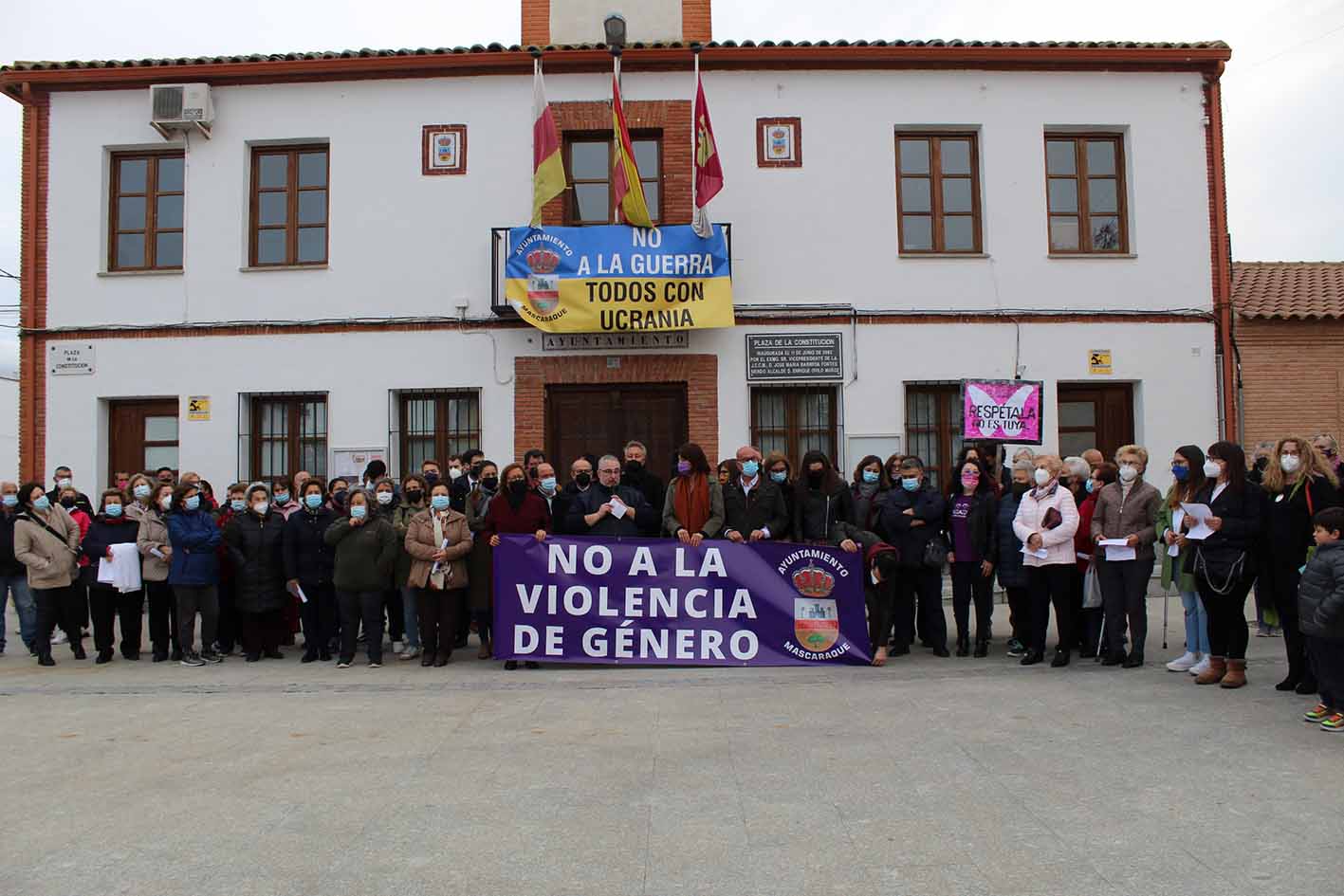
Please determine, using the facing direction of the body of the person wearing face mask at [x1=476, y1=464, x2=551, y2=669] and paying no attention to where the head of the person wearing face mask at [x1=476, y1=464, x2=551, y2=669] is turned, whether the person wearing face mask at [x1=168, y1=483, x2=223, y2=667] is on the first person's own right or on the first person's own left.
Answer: on the first person's own right

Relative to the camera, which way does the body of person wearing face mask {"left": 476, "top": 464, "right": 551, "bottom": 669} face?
toward the camera

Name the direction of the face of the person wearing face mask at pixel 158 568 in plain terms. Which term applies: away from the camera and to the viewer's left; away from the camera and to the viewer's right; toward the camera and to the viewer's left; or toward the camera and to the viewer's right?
toward the camera and to the viewer's right

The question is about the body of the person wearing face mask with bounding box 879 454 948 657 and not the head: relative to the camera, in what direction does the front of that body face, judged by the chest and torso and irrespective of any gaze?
toward the camera

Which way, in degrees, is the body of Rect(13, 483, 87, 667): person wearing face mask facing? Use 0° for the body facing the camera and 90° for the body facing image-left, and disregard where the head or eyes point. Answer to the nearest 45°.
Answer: approximately 315°

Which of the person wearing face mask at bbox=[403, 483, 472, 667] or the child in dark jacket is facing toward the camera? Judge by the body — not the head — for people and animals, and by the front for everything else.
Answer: the person wearing face mask

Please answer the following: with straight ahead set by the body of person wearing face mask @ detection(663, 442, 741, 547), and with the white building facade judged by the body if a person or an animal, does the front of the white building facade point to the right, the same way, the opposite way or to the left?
the same way

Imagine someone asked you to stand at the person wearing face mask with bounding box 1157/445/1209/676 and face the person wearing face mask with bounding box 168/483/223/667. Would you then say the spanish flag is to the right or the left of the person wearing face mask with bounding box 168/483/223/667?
right

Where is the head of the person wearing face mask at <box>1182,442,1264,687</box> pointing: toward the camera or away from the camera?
toward the camera

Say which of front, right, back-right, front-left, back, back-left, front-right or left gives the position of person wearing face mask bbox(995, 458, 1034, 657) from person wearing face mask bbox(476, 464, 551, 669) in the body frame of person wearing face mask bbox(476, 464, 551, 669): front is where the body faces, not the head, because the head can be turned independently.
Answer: left

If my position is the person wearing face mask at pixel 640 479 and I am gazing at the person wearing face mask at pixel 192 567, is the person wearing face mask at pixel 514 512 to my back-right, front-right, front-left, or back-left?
front-left

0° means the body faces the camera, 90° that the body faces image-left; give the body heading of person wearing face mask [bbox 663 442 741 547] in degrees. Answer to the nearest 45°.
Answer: approximately 0°

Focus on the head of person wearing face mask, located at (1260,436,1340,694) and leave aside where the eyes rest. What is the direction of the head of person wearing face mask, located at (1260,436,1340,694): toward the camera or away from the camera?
toward the camera

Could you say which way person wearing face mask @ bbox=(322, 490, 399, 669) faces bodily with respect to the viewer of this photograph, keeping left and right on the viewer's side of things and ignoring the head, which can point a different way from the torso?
facing the viewer
